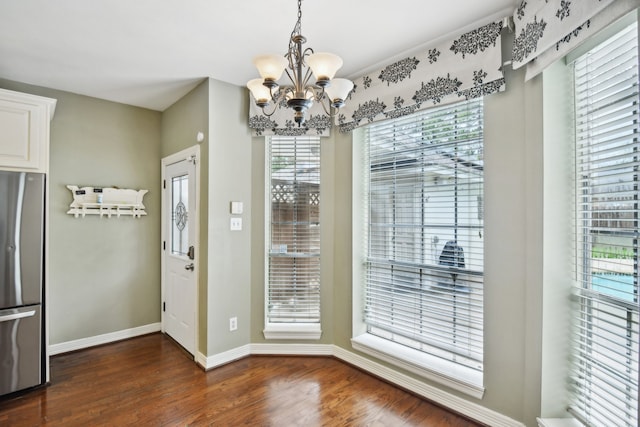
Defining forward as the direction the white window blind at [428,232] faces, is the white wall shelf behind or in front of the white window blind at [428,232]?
in front

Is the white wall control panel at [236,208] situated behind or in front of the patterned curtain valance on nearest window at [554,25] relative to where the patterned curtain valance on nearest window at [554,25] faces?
in front

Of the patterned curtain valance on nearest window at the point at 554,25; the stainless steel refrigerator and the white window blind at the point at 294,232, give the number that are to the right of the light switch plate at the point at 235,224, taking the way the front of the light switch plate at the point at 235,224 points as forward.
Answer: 1

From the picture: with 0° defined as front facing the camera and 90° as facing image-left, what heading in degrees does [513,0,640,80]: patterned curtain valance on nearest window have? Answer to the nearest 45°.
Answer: approximately 45°

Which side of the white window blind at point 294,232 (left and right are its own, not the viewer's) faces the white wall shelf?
right

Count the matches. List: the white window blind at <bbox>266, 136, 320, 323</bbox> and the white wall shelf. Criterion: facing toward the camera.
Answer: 2

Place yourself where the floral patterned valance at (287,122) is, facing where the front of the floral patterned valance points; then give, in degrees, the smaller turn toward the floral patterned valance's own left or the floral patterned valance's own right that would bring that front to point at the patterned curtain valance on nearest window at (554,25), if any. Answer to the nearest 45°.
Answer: approximately 45° to the floral patterned valance's own left

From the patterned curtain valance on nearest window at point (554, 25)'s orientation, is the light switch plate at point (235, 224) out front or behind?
out front

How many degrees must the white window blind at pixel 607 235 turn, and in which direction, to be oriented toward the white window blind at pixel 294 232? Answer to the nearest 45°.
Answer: approximately 45° to its right
